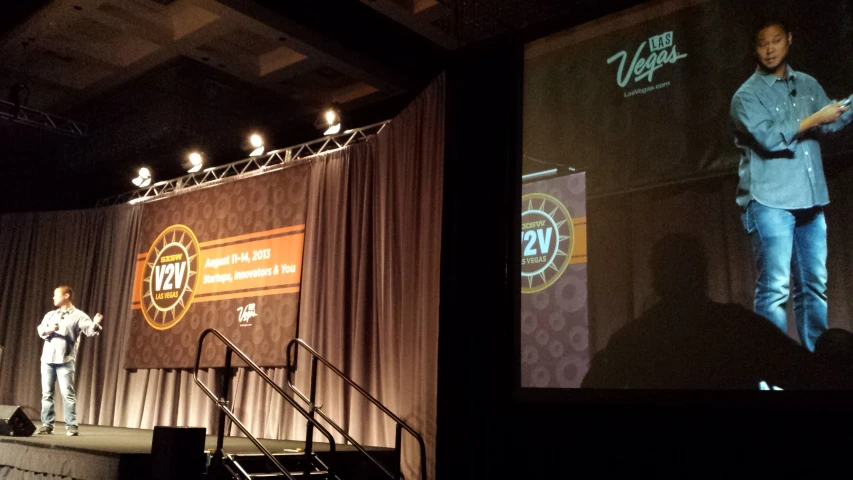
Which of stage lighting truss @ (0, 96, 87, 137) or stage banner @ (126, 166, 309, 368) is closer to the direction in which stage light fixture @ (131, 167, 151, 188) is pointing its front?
the stage lighting truss

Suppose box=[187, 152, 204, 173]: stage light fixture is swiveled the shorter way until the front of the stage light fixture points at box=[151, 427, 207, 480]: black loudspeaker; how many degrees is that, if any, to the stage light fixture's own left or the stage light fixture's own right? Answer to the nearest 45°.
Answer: approximately 45° to the stage light fixture's own left

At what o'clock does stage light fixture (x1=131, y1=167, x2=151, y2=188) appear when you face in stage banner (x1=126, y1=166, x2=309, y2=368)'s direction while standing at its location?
The stage light fixture is roughly at 3 o'clock from the stage banner.

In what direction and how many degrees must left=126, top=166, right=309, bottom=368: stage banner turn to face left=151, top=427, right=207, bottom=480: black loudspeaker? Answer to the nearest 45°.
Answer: approximately 45° to its left

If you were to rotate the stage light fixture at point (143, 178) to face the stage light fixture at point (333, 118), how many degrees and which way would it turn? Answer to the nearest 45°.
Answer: approximately 90° to its left

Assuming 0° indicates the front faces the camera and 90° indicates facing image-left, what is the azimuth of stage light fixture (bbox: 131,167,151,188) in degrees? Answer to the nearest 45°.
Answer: approximately 45°

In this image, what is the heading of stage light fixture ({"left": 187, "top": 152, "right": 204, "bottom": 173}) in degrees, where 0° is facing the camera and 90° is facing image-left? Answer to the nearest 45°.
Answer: approximately 45°

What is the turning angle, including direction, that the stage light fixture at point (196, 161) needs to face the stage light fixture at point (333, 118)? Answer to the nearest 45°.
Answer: approximately 90° to its left

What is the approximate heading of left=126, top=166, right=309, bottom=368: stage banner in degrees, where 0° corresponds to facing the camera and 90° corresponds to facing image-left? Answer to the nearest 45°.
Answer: approximately 45°
